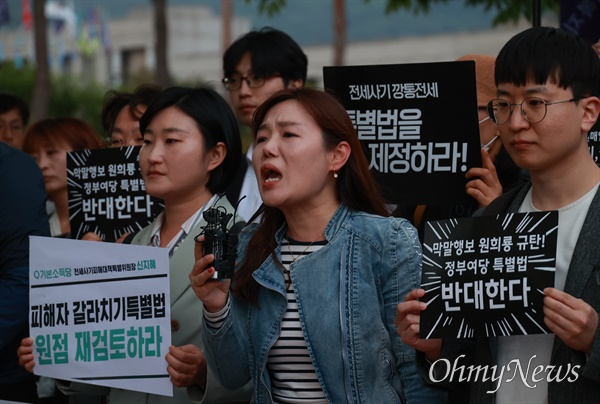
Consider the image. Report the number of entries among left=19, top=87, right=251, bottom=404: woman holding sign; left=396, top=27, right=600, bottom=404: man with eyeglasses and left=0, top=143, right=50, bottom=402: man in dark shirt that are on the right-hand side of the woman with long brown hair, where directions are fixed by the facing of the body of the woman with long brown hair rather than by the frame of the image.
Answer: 2

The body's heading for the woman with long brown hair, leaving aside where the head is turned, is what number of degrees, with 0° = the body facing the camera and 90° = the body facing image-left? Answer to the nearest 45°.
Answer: approximately 45°

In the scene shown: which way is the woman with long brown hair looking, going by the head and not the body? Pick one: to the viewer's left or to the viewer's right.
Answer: to the viewer's left

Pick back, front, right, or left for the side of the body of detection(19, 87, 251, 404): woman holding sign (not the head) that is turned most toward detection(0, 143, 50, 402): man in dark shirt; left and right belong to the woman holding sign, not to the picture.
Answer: right

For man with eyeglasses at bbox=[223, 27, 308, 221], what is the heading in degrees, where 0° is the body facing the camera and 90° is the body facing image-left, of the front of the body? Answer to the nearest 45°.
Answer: approximately 45°

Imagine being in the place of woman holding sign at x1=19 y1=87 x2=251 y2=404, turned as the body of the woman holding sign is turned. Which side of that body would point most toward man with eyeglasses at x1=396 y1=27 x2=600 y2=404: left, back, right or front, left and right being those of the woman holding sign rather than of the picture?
left
